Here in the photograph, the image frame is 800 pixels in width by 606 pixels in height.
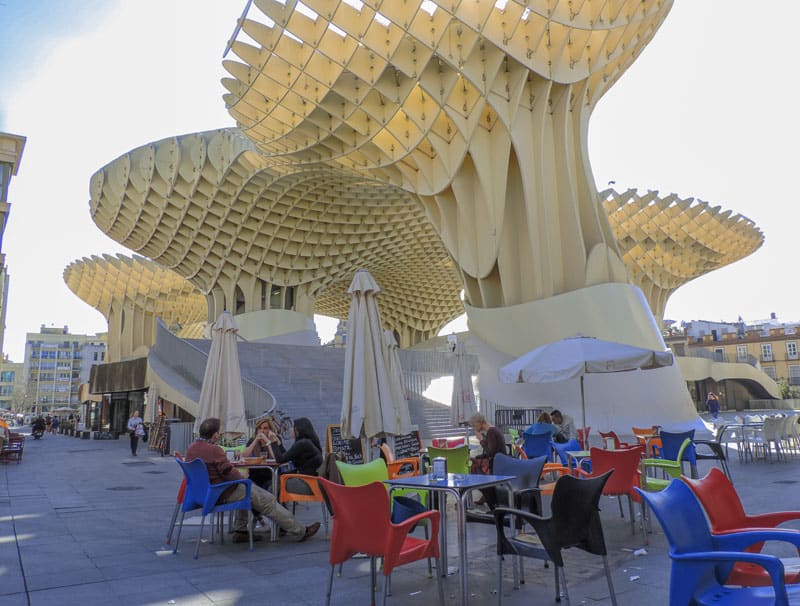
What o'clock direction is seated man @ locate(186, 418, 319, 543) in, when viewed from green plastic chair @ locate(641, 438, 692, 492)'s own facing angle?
The seated man is roughly at 11 o'clock from the green plastic chair.

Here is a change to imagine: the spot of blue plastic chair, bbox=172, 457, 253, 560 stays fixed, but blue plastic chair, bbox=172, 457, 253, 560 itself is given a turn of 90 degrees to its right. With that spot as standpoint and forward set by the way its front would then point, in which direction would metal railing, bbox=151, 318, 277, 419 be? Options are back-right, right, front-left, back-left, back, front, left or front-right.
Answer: back-left

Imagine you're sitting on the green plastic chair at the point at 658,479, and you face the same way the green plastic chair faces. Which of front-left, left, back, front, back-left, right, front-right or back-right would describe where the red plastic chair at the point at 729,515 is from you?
left

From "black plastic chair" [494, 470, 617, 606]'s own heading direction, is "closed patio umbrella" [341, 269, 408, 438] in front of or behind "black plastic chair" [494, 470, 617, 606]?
in front

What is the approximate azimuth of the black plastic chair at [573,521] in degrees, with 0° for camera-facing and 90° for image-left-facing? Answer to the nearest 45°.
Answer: approximately 135°

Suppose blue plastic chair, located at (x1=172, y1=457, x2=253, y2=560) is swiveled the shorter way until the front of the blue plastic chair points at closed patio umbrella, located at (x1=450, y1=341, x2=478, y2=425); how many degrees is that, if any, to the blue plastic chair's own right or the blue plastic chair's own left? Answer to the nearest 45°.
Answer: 0° — it already faces it

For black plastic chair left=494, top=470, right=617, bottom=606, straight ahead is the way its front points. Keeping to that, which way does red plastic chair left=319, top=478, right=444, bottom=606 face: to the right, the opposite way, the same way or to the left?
to the right

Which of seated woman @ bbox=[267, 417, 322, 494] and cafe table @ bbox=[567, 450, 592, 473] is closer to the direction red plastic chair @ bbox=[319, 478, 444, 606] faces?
the cafe table

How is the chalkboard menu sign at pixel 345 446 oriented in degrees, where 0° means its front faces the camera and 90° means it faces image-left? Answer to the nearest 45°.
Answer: approximately 0°

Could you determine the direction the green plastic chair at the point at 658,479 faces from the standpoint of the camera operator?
facing to the left of the viewer

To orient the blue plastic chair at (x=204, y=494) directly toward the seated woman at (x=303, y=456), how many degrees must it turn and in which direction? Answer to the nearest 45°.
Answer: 0° — it already faces them
